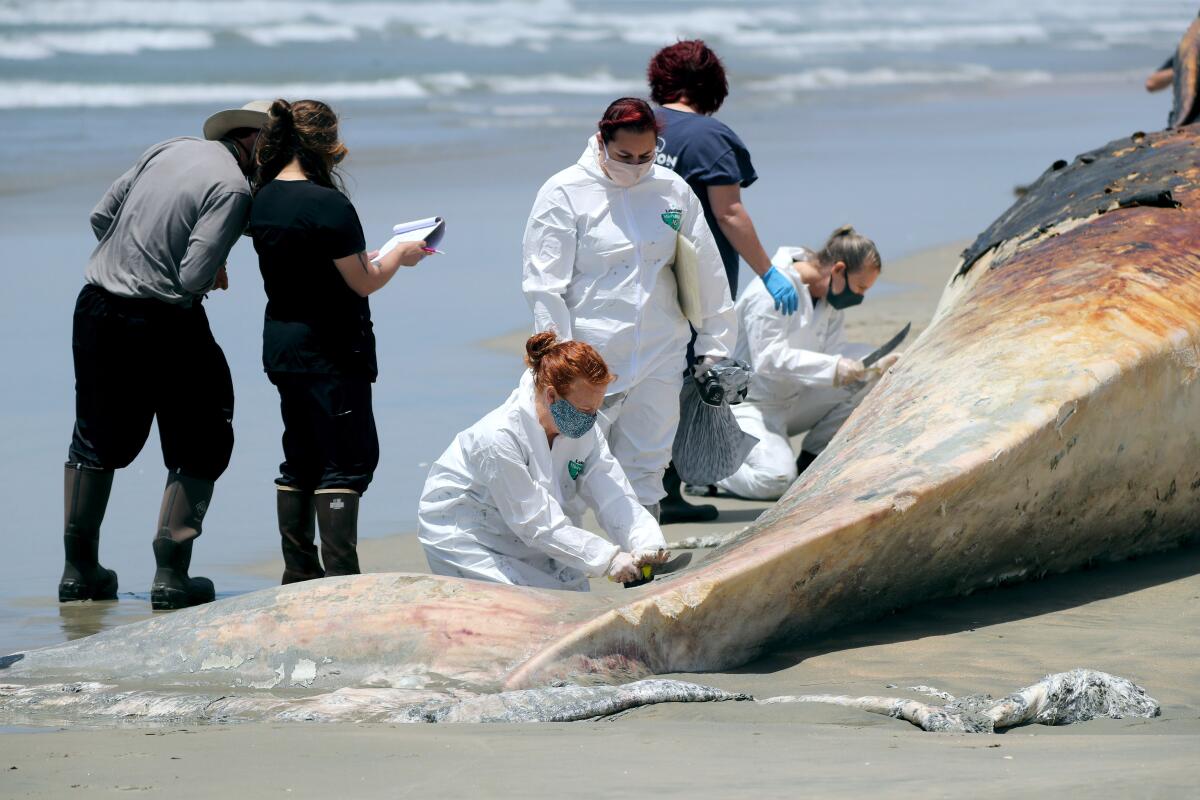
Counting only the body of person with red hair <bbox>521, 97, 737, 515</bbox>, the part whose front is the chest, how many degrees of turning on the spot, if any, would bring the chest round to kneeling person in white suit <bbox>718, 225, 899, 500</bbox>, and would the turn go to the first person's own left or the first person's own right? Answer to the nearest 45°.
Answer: approximately 135° to the first person's own left

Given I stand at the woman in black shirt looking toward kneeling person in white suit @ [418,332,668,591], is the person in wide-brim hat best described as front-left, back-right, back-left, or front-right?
back-right

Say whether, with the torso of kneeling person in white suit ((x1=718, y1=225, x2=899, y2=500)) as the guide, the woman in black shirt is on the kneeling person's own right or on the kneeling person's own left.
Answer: on the kneeling person's own right

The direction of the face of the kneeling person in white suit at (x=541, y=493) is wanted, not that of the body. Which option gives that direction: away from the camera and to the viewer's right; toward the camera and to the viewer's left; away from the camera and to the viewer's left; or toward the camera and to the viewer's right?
toward the camera and to the viewer's right

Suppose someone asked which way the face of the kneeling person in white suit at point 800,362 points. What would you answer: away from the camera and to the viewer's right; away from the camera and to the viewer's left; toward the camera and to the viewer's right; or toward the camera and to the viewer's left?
toward the camera and to the viewer's right

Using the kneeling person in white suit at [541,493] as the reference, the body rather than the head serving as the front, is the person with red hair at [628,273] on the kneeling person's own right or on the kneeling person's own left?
on the kneeling person's own left

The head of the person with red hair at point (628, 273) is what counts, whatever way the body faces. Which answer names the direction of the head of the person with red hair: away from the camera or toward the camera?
toward the camera

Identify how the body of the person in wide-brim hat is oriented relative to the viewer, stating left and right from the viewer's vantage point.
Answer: facing away from the viewer and to the right of the viewer

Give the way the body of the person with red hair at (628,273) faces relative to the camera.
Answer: toward the camera

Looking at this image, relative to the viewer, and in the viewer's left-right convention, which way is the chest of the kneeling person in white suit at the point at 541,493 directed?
facing the viewer and to the right of the viewer

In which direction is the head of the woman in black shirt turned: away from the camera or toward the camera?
away from the camera

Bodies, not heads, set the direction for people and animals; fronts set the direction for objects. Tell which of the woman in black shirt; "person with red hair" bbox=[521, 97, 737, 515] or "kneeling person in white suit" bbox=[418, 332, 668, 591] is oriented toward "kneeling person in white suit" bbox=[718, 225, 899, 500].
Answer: the woman in black shirt

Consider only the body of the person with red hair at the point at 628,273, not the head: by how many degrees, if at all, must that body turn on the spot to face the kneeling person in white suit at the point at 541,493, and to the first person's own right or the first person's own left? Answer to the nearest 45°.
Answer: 0° — they already face them

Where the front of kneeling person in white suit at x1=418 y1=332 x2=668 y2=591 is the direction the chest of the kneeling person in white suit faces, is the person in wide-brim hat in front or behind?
behind
